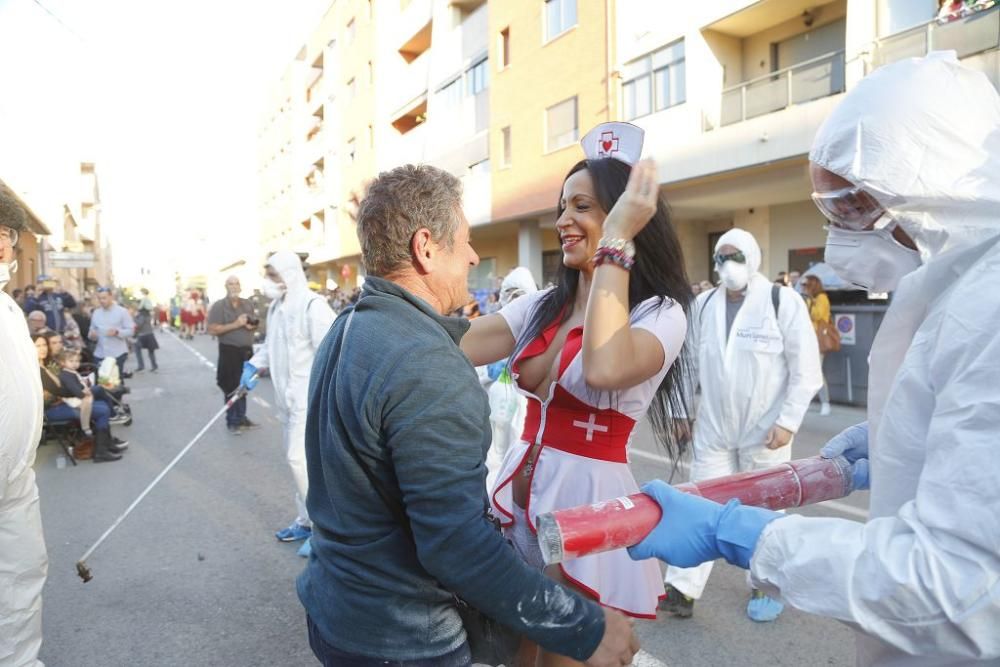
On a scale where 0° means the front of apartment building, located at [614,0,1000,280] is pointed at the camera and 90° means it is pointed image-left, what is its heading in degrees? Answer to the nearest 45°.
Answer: approximately 45°

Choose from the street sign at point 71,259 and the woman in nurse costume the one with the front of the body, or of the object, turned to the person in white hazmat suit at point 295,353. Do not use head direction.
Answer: the street sign

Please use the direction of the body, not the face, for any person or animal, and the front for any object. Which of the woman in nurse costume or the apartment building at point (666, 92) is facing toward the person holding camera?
the apartment building

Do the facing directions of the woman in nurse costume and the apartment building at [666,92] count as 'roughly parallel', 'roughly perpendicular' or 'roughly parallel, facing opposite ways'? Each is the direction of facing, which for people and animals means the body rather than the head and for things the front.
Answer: roughly parallel

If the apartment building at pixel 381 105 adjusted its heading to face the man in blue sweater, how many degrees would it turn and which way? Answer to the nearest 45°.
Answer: approximately 45° to its left

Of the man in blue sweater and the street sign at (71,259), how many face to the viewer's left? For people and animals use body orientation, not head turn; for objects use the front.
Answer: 0

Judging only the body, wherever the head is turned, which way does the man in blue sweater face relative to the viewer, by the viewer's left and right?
facing away from the viewer and to the right of the viewer

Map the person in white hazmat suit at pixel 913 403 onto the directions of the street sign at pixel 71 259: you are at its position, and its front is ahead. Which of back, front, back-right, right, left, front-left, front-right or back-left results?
front

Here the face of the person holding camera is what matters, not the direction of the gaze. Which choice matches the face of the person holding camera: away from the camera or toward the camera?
toward the camera

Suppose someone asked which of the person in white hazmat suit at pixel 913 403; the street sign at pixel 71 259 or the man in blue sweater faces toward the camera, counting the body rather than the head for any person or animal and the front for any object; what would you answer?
the street sign

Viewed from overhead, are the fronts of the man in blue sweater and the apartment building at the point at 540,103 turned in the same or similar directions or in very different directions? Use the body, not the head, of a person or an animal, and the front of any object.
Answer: very different directions

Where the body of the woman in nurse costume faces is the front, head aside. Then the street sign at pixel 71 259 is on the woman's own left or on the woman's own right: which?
on the woman's own right

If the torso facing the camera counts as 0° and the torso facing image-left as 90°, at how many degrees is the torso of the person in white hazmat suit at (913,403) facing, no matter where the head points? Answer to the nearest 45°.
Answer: approximately 90°

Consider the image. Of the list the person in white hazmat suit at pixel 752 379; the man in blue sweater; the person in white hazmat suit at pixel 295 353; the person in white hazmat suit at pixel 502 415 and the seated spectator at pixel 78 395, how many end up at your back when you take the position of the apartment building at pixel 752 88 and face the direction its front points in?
0

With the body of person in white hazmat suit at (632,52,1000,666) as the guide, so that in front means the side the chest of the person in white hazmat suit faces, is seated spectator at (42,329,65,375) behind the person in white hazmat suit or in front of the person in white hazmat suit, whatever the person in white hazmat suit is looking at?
in front

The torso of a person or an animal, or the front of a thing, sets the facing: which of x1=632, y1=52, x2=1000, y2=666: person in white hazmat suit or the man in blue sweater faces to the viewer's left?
the person in white hazmat suit

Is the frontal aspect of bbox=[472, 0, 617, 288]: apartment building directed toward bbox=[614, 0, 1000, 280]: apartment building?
no

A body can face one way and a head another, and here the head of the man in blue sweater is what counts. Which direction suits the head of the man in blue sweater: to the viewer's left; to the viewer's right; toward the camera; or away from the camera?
to the viewer's right
